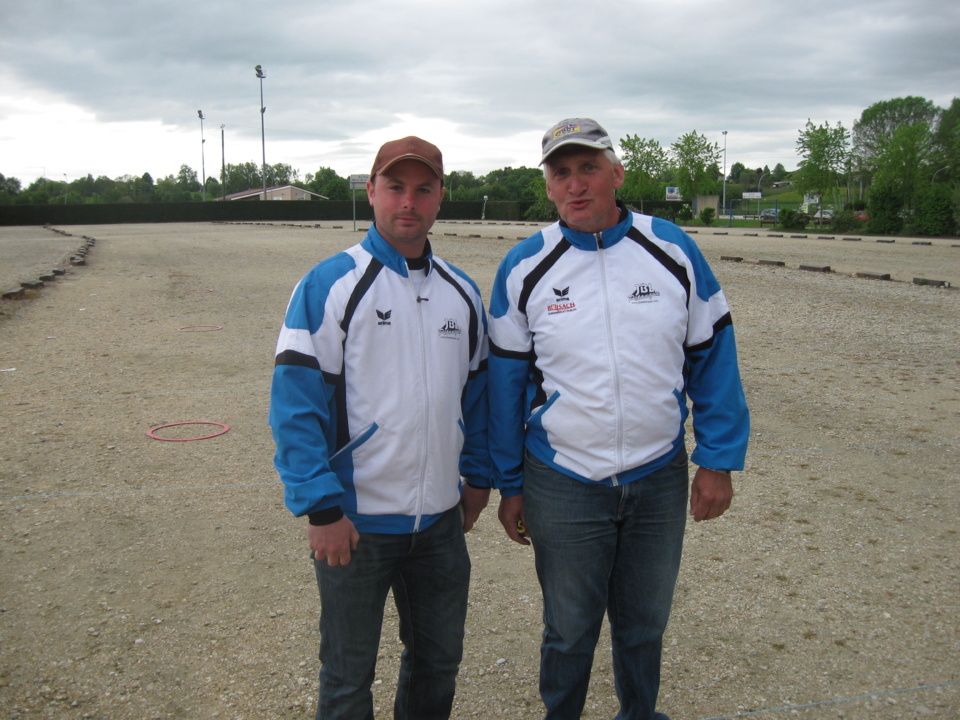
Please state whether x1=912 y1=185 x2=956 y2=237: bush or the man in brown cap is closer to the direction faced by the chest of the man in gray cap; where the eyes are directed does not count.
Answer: the man in brown cap

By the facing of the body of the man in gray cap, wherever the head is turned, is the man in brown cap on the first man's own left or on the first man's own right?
on the first man's own right

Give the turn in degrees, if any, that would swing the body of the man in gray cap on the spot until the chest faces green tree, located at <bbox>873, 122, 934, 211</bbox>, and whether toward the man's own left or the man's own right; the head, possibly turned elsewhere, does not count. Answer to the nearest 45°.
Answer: approximately 180°

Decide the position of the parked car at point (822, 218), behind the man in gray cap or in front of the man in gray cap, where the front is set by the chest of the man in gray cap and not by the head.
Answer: behind

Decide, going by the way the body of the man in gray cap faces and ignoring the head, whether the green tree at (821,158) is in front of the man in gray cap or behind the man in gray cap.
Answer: behind

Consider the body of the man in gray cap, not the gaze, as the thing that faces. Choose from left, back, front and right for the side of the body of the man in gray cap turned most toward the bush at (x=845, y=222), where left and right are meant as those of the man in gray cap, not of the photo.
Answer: back

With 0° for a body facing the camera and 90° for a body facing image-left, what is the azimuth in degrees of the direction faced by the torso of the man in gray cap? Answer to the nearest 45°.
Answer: approximately 0°

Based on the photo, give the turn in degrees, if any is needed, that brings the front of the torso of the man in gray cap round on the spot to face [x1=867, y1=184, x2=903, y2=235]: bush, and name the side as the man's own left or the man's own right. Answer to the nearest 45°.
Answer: approximately 180°

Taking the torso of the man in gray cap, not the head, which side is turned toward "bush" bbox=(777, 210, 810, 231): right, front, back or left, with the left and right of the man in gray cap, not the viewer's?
back

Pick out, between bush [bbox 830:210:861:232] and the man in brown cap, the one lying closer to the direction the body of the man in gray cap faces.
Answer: the man in brown cap

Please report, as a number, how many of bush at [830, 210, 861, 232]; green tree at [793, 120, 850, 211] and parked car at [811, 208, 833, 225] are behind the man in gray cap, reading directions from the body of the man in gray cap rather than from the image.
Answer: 3

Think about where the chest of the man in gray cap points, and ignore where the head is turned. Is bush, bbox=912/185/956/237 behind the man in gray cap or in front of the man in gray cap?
behind
